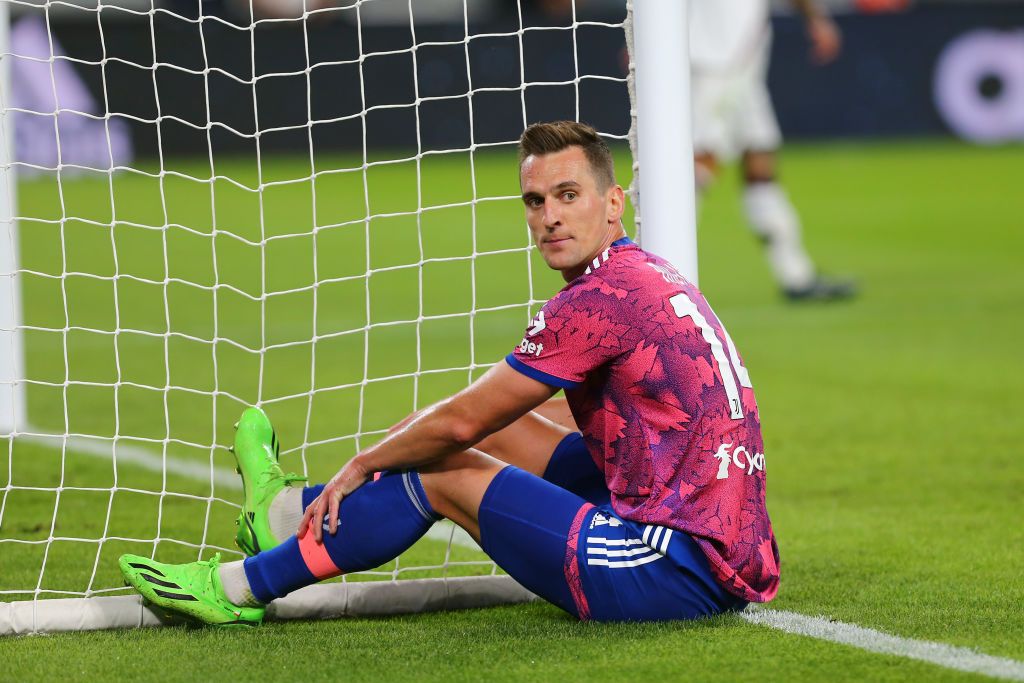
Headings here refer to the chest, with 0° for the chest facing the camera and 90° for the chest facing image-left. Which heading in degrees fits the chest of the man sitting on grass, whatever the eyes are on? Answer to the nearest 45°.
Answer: approximately 90°

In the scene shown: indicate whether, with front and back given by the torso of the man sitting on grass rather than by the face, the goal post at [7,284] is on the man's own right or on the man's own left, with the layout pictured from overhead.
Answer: on the man's own right

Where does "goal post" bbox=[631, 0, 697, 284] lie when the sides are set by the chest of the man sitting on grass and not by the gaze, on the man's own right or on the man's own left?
on the man's own right

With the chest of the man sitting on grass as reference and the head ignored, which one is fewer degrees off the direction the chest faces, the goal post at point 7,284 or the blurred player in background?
the goal post

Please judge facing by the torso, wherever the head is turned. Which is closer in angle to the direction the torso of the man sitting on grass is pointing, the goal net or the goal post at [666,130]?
the goal net

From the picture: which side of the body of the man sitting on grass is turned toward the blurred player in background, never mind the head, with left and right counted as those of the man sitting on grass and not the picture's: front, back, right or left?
right
